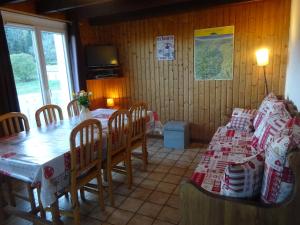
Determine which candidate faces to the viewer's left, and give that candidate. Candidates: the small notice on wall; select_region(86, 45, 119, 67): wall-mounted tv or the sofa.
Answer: the sofa

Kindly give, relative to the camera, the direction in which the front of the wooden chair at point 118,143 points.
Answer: facing away from the viewer and to the left of the viewer

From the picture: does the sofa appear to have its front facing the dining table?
yes

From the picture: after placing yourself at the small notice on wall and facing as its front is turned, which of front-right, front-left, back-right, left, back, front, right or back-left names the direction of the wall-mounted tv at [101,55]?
right

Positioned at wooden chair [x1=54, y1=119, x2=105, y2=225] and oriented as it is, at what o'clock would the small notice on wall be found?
The small notice on wall is roughly at 3 o'clock from the wooden chair.

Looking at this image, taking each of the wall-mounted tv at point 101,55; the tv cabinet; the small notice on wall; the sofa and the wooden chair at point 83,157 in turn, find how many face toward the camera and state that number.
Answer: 3

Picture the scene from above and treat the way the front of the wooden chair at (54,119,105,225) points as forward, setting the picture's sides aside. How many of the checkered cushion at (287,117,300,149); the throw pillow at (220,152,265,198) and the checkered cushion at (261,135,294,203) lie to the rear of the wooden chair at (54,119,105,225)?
3

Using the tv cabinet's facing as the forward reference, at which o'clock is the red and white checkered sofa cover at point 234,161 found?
The red and white checkered sofa cover is roughly at 11 o'clock from the tv cabinet.

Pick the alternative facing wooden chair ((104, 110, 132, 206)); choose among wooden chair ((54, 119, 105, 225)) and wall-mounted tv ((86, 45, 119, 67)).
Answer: the wall-mounted tv

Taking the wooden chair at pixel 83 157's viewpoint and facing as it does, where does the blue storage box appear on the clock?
The blue storage box is roughly at 3 o'clock from the wooden chair.

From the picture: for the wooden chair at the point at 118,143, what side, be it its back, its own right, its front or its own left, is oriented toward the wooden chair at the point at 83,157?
left

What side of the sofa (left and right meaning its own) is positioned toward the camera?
left

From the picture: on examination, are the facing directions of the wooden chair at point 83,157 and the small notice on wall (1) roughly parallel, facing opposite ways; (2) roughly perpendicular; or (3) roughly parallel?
roughly perpendicular

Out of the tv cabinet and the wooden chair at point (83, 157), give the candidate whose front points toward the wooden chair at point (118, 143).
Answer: the tv cabinet

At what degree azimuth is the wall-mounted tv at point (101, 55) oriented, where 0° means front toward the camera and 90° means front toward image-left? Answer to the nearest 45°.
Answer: approximately 0°
